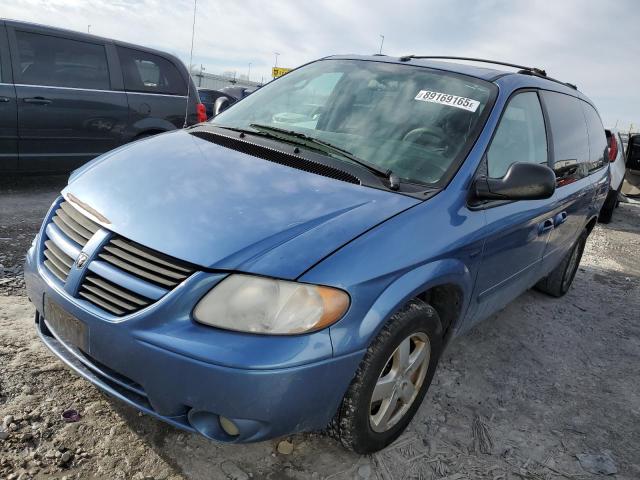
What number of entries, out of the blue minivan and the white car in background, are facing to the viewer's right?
0

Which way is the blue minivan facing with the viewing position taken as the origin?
facing the viewer and to the left of the viewer

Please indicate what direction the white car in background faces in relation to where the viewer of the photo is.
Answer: facing away from the viewer and to the left of the viewer

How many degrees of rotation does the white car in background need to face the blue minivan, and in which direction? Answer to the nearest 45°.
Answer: approximately 135° to its left

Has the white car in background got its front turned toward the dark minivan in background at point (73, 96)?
no

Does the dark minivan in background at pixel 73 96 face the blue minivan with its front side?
no

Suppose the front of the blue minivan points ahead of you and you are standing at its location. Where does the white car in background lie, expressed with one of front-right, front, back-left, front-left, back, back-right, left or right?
back

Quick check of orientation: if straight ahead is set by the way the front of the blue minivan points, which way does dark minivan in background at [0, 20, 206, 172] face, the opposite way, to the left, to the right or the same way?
the same way

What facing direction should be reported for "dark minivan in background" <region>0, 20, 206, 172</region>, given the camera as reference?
facing to the left of the viewer

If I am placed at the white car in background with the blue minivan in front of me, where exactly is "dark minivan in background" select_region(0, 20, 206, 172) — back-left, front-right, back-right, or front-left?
front-right

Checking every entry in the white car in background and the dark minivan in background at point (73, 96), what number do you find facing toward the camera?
0

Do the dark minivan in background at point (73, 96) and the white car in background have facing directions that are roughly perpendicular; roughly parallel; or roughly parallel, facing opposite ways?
roughly perpendicular

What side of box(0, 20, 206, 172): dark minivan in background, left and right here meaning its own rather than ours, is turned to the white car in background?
back

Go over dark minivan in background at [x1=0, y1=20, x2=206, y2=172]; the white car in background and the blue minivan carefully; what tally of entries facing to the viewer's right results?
0

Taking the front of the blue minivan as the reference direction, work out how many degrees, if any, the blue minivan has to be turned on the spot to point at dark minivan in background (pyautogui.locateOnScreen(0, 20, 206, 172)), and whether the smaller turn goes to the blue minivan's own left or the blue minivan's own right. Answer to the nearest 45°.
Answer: approximately 90° to the blue minivan's own right
